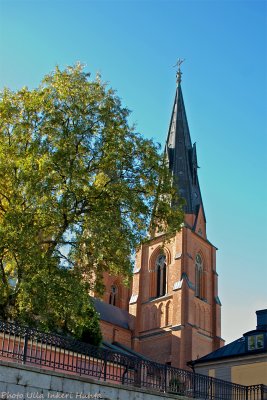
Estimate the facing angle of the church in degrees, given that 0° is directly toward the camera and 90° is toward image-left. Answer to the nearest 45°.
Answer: approximately 315°

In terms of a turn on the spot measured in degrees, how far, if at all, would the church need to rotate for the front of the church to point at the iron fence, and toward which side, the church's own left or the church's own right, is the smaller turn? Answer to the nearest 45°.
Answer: approximately 45° to the church's own right

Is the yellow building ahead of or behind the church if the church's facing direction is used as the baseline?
ahead

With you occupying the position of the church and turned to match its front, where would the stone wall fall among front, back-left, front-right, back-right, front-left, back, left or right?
front-right
